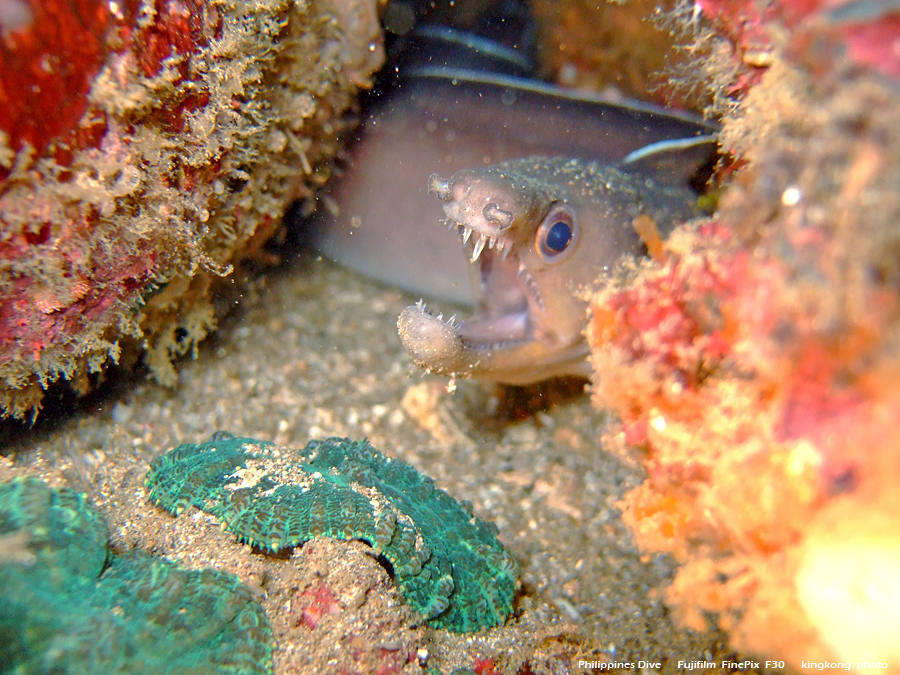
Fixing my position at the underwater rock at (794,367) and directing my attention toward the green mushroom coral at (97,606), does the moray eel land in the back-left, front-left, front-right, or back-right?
front-right

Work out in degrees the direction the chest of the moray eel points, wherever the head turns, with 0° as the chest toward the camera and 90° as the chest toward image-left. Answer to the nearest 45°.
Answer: approximately 45°
